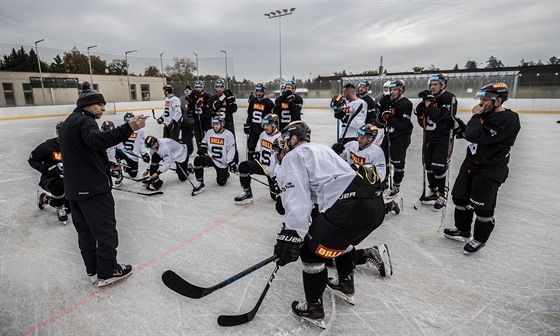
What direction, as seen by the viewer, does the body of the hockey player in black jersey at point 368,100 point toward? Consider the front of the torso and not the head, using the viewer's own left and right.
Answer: facing the viewer and to the left of the viewer

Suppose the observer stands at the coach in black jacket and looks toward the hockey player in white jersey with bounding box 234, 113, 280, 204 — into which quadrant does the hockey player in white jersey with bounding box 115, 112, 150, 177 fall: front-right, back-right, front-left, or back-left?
front-left

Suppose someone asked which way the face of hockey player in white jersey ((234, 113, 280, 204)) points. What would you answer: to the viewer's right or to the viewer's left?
to the viewer's left

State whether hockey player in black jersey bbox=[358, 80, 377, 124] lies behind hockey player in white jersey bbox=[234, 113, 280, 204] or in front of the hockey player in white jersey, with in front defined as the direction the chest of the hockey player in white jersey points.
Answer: behind

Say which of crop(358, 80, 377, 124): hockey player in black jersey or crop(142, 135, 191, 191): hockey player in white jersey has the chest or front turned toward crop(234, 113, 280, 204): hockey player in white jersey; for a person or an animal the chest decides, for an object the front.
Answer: the hockey player in black jersey

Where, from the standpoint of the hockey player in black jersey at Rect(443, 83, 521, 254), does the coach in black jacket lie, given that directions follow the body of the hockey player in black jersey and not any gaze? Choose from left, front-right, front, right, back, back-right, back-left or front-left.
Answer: front

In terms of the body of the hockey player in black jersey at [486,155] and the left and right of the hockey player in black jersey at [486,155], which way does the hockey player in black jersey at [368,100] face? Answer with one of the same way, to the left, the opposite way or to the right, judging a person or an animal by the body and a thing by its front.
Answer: the same way

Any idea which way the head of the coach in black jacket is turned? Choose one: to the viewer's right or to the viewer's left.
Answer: to the viewer's right

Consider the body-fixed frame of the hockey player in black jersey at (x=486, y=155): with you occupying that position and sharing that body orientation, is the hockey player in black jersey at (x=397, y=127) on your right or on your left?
on your right

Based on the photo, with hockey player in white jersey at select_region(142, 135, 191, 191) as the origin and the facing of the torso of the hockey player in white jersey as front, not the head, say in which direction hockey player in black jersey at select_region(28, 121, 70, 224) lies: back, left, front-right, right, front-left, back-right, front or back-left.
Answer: front

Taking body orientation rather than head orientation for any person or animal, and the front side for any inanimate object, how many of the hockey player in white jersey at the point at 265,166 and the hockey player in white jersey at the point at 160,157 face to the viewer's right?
0

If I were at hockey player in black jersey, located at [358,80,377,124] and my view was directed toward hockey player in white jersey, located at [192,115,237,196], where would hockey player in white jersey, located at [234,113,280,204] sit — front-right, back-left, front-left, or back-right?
front-left

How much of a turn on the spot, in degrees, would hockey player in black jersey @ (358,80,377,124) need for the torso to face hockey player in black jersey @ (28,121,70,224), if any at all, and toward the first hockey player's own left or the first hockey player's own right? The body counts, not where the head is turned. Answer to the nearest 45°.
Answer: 0° — they already face them

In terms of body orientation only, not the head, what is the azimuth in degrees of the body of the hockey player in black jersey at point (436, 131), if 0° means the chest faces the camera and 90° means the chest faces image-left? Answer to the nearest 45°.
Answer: approximately 45°

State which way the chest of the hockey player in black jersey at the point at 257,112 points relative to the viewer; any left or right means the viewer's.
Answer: facing the viewer
